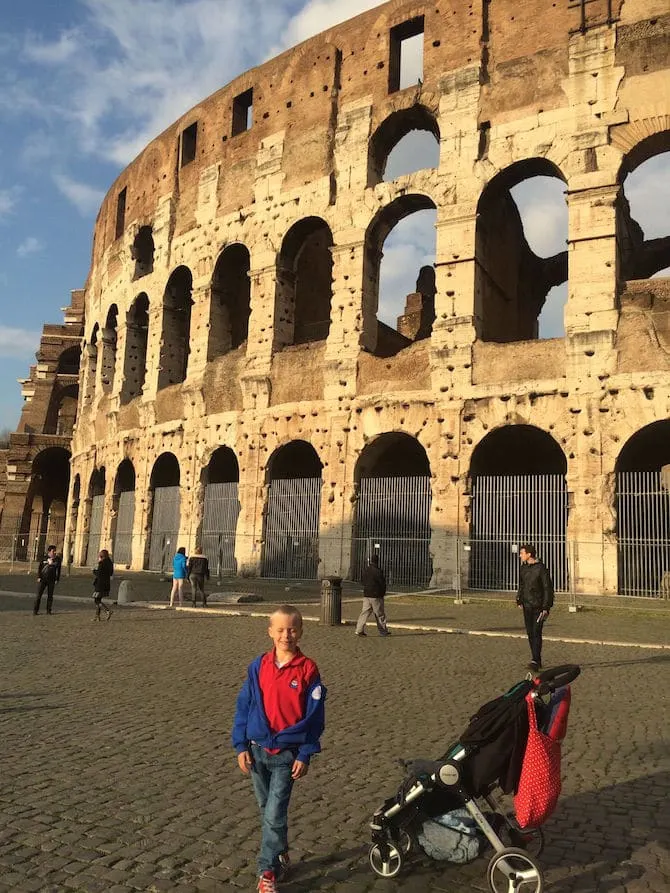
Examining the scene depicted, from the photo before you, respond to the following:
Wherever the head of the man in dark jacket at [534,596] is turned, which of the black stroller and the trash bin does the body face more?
the black stroller

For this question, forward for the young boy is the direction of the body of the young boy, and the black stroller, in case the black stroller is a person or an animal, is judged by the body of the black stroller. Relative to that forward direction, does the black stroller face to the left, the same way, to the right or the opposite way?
to the right

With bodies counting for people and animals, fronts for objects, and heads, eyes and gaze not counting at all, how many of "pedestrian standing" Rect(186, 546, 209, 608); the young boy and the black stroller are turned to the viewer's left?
1

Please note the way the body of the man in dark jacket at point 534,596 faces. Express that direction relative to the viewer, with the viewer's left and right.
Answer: facing the viewer and to the left of the viewer

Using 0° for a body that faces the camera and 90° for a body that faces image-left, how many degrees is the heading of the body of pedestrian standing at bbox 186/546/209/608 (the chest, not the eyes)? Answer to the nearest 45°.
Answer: approximately 180°

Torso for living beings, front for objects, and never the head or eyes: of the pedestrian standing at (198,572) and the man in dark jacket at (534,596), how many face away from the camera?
1

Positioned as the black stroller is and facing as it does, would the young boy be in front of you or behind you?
in front

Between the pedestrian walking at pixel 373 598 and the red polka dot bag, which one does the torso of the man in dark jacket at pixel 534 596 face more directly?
the red polka dot bag

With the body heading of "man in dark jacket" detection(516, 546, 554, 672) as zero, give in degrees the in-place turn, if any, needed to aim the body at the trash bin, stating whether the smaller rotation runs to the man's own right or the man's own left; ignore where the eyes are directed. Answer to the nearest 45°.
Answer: approximately 90° to the man's own right

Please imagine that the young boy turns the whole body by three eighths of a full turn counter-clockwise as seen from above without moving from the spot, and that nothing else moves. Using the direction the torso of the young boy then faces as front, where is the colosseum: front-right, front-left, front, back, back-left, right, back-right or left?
front-left

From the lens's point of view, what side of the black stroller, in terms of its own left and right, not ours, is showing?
left

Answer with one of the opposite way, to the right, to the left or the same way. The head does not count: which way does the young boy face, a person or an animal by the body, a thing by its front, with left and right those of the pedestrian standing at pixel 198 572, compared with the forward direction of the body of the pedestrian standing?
the opposite way

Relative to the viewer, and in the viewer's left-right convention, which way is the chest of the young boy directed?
facing the viewer

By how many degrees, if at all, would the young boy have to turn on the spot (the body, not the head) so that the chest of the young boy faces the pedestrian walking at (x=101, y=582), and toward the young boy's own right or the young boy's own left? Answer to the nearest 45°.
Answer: approximately 180°

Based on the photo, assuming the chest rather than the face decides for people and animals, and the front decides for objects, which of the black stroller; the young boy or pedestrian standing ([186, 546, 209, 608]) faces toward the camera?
the young boy
